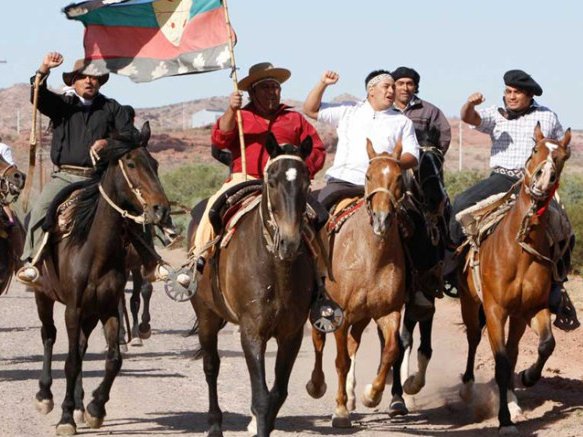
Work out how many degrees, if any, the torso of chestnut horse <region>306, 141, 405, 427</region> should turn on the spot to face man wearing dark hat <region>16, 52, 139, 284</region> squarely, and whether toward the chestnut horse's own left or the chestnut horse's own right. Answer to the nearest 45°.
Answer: approximately 135° to the chestnut horse's own right

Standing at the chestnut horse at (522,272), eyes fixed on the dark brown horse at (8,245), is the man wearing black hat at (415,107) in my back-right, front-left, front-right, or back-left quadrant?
front-right

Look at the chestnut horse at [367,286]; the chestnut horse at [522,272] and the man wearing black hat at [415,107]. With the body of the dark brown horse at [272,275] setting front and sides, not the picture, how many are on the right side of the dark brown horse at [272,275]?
0

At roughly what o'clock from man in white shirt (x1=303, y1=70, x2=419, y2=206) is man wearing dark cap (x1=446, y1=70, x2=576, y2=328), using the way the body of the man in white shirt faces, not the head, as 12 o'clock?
The man wearing dark cap is roughly at 10 o'clock from the man in white shirt.

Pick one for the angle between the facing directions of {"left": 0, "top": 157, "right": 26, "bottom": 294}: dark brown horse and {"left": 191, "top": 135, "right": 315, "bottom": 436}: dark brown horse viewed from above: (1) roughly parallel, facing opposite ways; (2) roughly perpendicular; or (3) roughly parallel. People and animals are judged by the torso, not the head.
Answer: roughly parallel

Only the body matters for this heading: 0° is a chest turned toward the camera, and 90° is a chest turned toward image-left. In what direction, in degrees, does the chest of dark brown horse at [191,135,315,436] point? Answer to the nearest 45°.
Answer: approximately 315°

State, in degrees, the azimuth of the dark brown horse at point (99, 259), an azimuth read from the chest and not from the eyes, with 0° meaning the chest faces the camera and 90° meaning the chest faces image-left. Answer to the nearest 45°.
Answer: approximately 315°

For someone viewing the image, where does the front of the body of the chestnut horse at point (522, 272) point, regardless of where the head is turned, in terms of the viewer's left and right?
facing the viewer and to the right of the viewer

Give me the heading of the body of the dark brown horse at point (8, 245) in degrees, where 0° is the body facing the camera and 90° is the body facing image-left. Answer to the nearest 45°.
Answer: approximately 315°

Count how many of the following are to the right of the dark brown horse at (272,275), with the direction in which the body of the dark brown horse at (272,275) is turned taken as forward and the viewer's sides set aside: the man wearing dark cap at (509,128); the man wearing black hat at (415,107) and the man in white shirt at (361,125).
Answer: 0

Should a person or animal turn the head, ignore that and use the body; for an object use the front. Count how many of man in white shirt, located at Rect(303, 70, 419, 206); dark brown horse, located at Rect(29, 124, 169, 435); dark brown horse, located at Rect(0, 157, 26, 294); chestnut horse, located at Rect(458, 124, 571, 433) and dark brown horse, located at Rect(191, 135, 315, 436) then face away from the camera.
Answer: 0

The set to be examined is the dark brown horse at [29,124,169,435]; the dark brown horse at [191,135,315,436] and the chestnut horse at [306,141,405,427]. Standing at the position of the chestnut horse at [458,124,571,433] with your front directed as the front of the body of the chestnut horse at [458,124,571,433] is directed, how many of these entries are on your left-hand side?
0

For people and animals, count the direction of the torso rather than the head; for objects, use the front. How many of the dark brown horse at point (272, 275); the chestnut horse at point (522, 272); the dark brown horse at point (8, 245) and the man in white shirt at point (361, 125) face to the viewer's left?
0

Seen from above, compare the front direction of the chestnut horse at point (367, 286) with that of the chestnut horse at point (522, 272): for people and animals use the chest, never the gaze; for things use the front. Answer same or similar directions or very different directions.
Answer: same or similar directions

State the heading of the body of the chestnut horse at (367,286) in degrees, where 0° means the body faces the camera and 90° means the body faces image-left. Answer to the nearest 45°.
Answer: approximately 315°

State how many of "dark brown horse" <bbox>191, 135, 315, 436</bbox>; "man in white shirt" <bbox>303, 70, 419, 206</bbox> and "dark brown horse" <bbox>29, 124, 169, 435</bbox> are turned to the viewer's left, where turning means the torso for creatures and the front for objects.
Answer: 0
